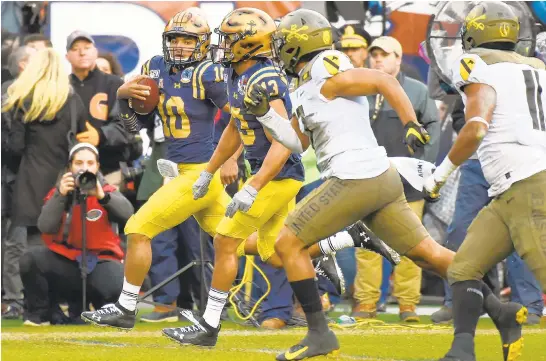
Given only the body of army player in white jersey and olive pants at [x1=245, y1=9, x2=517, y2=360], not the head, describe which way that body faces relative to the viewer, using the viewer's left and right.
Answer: facing to the left of the viewer

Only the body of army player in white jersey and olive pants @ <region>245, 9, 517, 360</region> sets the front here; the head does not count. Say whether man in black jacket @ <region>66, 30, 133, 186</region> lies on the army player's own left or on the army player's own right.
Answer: on the army player's own right

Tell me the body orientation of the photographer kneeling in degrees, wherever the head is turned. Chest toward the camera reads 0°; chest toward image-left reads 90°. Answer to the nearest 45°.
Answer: approximately 0°

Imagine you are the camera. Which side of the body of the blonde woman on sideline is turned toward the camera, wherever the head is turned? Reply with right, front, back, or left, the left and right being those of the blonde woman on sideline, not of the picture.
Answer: back

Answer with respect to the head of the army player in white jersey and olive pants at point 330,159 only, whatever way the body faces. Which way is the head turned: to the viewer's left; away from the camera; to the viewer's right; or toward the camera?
to the viewer's left

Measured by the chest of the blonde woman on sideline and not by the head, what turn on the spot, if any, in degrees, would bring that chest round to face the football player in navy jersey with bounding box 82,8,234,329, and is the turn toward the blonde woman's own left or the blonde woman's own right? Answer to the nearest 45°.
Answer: approximately 135° to the blonde woman's own right

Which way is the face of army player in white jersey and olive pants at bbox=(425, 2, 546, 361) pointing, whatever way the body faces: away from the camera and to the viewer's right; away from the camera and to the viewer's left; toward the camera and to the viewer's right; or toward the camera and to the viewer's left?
away from the camera and to the viewer's left

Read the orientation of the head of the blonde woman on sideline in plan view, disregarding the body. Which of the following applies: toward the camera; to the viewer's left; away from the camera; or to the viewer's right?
away from the camera

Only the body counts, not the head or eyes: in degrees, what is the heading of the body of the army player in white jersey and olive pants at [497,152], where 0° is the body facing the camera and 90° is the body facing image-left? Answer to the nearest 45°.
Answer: approximately 135°
